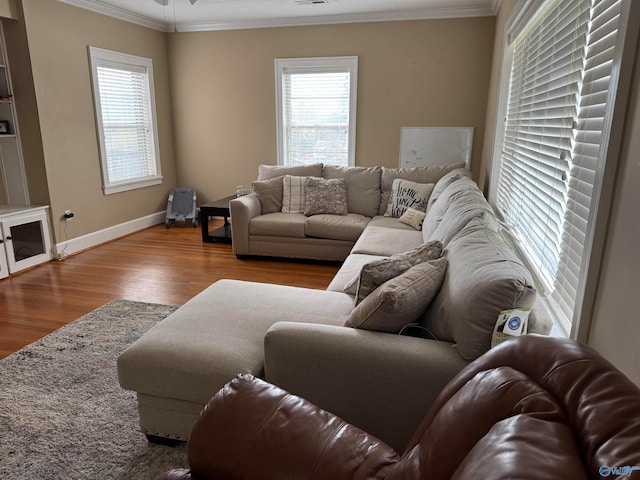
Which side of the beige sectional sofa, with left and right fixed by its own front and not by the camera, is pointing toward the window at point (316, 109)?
right

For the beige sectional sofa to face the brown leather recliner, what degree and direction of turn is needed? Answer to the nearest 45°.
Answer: approximately 90° to its left

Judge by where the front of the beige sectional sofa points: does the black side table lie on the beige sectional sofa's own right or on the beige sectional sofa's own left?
on the beige sectional sofa's own right

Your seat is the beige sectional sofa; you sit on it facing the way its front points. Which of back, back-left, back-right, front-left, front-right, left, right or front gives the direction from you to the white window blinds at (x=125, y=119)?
front-right

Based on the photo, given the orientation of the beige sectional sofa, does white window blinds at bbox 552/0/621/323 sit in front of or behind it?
behind

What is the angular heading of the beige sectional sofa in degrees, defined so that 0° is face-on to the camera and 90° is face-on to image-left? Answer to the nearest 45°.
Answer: approximately 90°

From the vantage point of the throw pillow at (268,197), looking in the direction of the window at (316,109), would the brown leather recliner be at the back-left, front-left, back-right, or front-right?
back-right

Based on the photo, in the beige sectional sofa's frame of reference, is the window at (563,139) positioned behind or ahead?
behind
